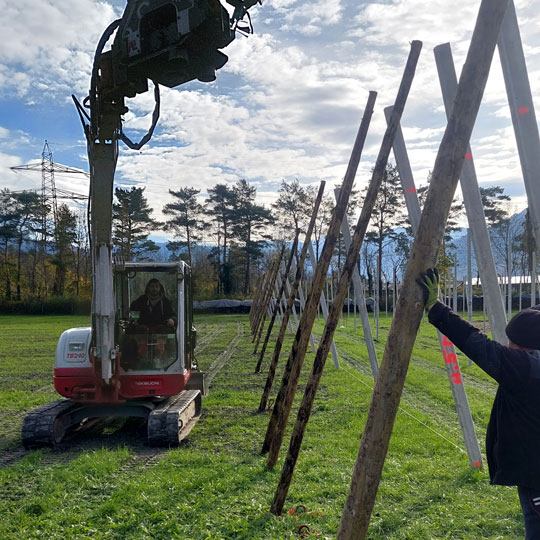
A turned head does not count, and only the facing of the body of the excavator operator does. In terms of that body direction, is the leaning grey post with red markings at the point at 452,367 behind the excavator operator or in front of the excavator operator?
in front

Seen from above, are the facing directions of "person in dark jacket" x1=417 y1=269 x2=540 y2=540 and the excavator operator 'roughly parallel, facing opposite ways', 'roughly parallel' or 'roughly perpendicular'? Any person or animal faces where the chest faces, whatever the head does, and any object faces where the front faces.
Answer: roughly parallel, facing opposite ways

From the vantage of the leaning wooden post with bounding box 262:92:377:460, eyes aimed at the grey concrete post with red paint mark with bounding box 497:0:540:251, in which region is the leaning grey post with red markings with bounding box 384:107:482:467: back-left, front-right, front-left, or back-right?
front-left

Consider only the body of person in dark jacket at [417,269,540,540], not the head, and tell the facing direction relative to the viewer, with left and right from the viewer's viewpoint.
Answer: facing away from the viewer and to the left of the viewer

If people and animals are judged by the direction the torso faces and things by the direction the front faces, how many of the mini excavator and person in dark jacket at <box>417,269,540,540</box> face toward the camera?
1

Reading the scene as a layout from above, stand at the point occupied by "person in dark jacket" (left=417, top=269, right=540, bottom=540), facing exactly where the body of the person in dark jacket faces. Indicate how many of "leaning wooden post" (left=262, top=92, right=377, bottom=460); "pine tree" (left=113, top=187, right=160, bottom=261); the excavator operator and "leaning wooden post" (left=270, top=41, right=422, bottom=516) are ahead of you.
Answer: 4

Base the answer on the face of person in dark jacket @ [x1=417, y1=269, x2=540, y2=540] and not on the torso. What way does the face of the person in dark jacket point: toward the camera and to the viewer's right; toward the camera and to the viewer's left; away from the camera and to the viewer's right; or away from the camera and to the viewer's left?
away from the camera and to the viewer's left

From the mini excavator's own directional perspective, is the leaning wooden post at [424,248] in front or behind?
in front

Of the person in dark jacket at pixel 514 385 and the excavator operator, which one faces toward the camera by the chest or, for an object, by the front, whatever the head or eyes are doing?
the excavator operator

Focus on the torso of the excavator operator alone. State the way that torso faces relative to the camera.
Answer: toward the camera

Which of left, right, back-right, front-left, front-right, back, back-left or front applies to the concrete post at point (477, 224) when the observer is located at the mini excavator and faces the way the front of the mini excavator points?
front-left

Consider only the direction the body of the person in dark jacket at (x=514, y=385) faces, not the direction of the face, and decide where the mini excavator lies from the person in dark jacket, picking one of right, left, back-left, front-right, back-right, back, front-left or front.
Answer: front

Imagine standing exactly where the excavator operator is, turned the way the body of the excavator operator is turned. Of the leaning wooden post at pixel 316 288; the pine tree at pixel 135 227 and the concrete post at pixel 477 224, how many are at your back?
1

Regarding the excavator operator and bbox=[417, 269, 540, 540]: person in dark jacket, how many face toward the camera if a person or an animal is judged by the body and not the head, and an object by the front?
1

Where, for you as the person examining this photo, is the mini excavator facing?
facing the viewer

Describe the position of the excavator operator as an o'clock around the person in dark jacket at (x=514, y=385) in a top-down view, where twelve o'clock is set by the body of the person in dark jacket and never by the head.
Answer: The excavator operator is roughly at 12 o'clock from the person in dark jacket.

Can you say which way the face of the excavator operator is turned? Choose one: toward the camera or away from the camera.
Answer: toward the camera
